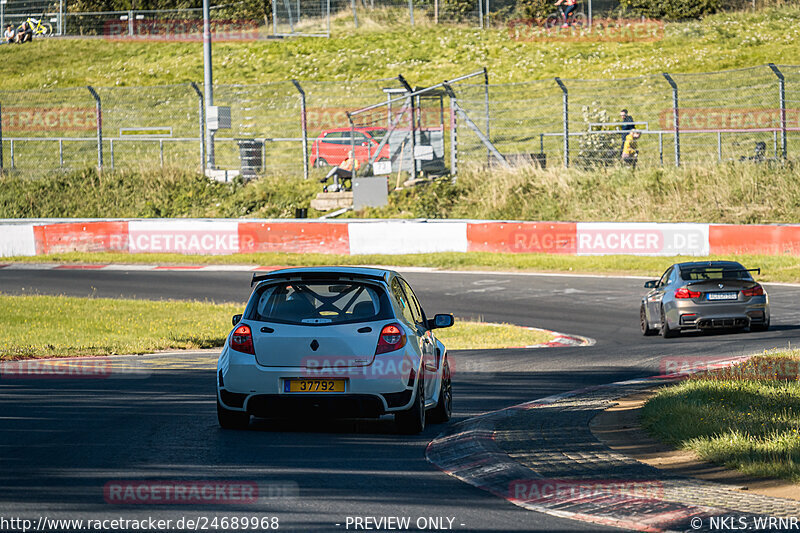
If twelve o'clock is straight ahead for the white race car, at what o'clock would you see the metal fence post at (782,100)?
The metal fence post is roughly at 1 o'clock from the white race car.

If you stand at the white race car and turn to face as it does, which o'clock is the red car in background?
The red car in background is roughly at 12 o'clock from the white race car.

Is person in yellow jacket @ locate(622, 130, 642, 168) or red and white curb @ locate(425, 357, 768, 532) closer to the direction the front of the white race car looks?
the person in yellow jacket

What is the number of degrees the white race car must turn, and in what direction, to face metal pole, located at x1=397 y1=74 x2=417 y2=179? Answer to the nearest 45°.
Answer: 0° — it already faces it

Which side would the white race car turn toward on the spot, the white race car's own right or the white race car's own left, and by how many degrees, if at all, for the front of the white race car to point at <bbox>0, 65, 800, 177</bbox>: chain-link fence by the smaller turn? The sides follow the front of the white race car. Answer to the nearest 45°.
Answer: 0° — it already faces it

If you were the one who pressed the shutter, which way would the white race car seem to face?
facing away from the viewer

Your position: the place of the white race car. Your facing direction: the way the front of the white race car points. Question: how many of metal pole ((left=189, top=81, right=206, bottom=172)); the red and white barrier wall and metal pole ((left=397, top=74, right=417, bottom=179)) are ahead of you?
3

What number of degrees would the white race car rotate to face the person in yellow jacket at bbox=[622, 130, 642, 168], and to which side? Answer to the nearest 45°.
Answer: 0° — it already faces them

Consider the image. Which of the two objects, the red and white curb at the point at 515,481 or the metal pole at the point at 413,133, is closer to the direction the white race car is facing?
the metal pole

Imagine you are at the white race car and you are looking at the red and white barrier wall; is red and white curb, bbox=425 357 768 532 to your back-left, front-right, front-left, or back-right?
back-right

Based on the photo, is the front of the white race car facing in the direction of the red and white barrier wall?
yes

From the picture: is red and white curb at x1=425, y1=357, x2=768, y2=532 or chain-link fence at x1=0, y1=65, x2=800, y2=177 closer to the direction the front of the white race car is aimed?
the chain-link fence
